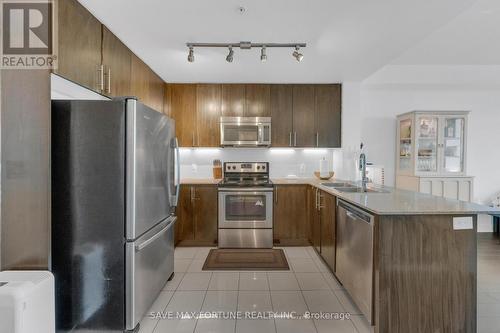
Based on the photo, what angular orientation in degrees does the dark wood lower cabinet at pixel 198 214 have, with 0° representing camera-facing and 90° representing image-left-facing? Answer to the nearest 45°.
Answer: approximately 0°

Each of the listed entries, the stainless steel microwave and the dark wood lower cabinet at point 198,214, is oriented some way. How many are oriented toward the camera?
2

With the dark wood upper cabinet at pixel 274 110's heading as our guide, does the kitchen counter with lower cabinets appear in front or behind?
in front

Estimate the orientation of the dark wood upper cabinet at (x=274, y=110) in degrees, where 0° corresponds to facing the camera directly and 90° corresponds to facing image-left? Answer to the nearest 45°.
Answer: approximately 0°

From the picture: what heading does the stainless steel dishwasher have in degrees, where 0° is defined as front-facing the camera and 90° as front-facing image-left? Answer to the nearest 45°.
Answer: approximately 45°

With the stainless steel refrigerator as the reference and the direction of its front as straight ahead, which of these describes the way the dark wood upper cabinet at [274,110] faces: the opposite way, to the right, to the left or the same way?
to the right
